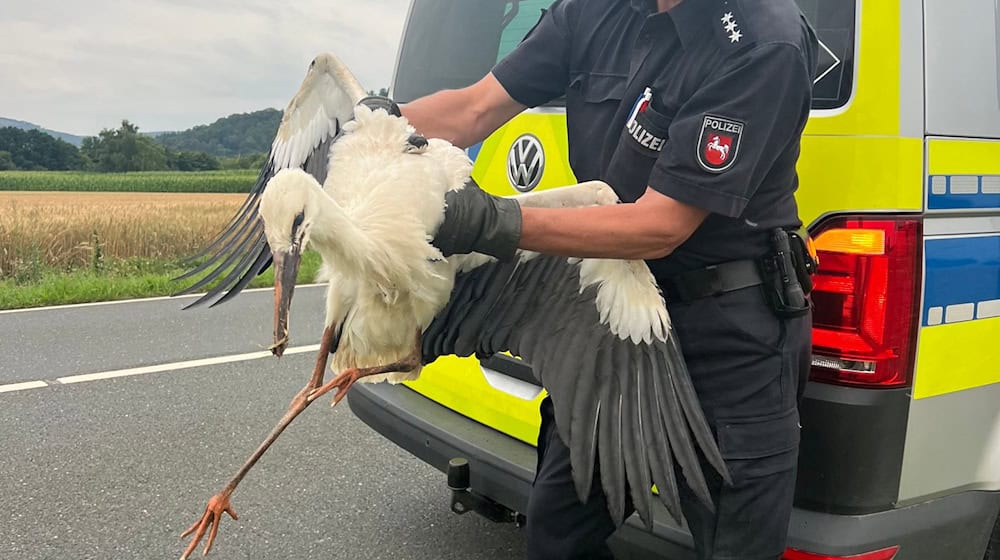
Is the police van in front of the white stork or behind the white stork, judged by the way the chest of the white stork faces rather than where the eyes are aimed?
behind

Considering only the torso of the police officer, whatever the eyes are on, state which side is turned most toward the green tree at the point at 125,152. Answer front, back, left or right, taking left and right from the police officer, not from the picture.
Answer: right

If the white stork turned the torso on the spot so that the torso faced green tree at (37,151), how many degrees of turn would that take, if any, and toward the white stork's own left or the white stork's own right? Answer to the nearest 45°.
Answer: approximately 90° to the white stork's own right

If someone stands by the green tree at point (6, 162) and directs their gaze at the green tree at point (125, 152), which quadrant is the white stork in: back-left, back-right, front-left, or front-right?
front-right

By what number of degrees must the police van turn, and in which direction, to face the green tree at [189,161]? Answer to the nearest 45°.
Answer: approximately 90° to its left

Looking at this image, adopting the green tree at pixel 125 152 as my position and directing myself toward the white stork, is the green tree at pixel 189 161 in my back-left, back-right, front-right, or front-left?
front-left

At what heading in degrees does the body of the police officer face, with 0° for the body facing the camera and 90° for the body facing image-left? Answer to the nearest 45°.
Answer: approximately 45°

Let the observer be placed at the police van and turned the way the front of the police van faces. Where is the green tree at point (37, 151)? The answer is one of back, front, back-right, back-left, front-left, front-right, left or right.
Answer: left

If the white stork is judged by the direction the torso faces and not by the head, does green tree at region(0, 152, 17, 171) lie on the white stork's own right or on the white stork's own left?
on the white stork's own right

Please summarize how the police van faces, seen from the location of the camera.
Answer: facing away from the viewer and to the right of the viewer
